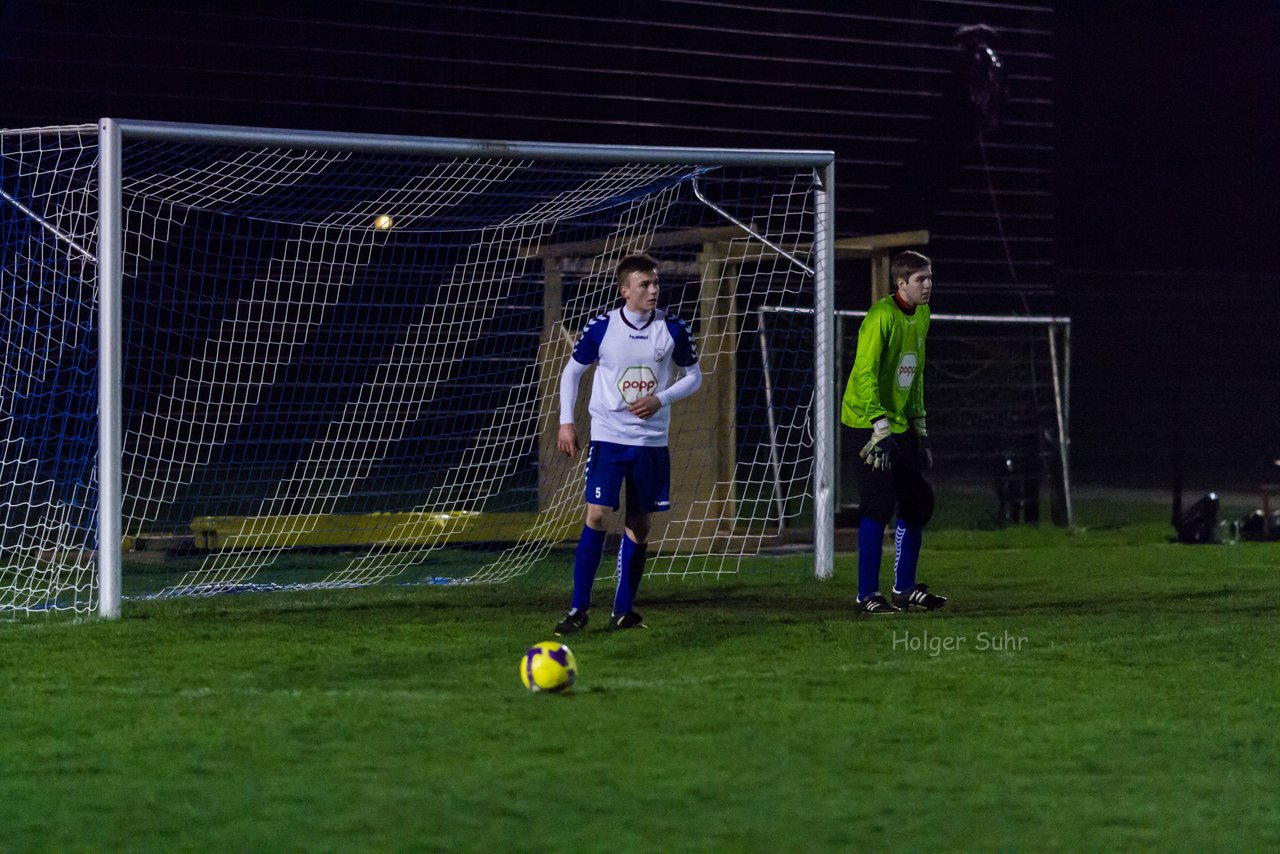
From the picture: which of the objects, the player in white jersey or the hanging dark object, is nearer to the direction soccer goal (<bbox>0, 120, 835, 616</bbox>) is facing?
the player in white jersey

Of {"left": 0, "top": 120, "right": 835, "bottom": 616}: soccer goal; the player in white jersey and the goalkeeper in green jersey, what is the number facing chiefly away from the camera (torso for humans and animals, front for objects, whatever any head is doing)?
0

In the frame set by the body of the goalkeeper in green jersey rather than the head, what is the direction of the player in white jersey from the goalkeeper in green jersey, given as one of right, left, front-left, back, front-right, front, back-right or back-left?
right

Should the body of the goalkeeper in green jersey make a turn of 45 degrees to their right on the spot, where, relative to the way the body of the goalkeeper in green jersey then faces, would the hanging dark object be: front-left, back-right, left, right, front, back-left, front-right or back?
back

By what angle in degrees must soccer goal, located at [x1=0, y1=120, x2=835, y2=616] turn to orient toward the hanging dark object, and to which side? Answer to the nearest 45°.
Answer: approximately 90° to its left

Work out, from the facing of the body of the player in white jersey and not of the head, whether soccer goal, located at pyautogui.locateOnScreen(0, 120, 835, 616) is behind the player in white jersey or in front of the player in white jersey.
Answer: behind

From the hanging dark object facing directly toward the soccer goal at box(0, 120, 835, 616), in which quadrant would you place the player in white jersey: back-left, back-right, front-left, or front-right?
front-left

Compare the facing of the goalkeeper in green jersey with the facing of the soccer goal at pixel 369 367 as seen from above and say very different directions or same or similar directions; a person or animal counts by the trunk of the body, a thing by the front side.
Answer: same or similar directions

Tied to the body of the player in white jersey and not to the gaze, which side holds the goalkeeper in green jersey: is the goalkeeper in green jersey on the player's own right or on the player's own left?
on the player's own left

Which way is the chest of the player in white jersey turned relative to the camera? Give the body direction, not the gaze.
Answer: toward the camera

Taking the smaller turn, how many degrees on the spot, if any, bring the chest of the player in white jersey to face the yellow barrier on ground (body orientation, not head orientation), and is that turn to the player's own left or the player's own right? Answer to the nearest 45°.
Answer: approximately 135° to the player's own right

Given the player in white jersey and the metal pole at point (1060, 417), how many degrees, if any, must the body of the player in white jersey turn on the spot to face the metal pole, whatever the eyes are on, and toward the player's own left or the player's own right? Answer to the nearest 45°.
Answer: approximately 135° to the player's own left

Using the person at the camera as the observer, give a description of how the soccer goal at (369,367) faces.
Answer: facing the viewer and to the right of the viewer
